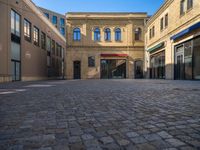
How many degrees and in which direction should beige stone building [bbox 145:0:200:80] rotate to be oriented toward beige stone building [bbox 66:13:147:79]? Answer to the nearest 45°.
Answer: approximately 90° to its right

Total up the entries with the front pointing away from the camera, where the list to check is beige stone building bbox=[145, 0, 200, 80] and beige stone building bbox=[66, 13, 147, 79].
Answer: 0

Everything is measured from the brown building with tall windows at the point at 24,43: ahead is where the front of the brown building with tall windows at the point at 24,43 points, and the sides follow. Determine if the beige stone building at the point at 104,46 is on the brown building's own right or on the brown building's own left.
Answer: on the brown building's own left

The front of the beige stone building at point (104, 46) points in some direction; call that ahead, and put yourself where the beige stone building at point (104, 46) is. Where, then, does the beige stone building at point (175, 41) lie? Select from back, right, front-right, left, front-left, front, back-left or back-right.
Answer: front-left

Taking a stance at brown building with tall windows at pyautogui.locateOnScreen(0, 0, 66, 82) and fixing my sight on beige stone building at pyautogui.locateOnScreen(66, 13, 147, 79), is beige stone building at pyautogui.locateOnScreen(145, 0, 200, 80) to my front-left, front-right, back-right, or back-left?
front-right

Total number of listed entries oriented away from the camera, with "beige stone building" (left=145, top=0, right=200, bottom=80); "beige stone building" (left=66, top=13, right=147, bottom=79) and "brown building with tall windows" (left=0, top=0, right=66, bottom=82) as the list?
0

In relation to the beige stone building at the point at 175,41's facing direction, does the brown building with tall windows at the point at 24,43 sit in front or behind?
in front

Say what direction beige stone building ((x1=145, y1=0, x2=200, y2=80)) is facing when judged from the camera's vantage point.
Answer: facing the viewer and to the left of the viewer

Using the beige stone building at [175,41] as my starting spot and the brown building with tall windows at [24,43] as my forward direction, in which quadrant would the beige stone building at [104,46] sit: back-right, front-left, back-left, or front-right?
front-right

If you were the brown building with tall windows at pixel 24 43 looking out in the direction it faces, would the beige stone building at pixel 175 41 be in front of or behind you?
in front

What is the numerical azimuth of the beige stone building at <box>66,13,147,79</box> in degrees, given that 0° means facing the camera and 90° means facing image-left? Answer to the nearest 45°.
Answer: approximately 0°

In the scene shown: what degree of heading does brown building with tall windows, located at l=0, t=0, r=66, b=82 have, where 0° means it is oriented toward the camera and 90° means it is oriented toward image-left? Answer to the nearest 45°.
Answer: approximately 315°

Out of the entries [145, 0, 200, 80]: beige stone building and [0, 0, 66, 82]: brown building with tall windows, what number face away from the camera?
0

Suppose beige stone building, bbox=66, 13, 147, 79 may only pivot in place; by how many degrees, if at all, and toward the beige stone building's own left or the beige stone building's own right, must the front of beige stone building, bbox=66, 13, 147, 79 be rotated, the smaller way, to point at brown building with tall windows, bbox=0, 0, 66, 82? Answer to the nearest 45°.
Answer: approximately 45° to the beige stone building's own right

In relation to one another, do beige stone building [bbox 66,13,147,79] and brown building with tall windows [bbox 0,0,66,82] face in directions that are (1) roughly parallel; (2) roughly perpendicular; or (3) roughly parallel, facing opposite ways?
roughly perpendicular
